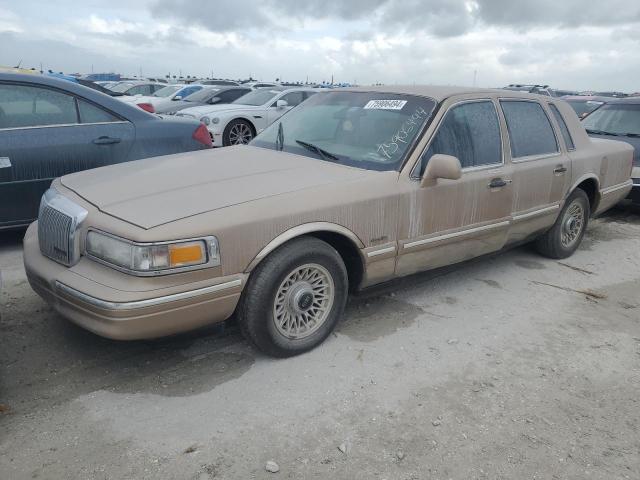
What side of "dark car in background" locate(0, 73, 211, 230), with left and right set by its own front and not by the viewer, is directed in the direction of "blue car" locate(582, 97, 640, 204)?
back

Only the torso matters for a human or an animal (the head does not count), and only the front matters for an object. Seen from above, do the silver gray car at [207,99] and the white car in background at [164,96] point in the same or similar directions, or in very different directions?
same or similar directions

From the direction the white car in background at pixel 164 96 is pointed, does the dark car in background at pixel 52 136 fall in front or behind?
in front

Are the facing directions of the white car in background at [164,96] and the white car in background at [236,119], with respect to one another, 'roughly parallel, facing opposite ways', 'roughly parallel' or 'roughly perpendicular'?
roughly parallel

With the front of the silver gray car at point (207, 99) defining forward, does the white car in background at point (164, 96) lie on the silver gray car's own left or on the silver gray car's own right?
on the silver gray car's own right

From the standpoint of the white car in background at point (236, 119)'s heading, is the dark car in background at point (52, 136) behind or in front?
in front

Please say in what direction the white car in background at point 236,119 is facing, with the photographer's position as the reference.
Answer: facing the viewer and to the left of the viewer

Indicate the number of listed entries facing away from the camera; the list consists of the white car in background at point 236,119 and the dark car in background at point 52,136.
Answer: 0

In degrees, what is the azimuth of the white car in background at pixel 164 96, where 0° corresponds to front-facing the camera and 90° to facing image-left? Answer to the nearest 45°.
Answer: approximately 45°

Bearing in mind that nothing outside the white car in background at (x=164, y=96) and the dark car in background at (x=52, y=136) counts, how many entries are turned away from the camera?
0

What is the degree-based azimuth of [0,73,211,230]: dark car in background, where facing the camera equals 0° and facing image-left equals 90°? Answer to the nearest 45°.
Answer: approximately 90°
